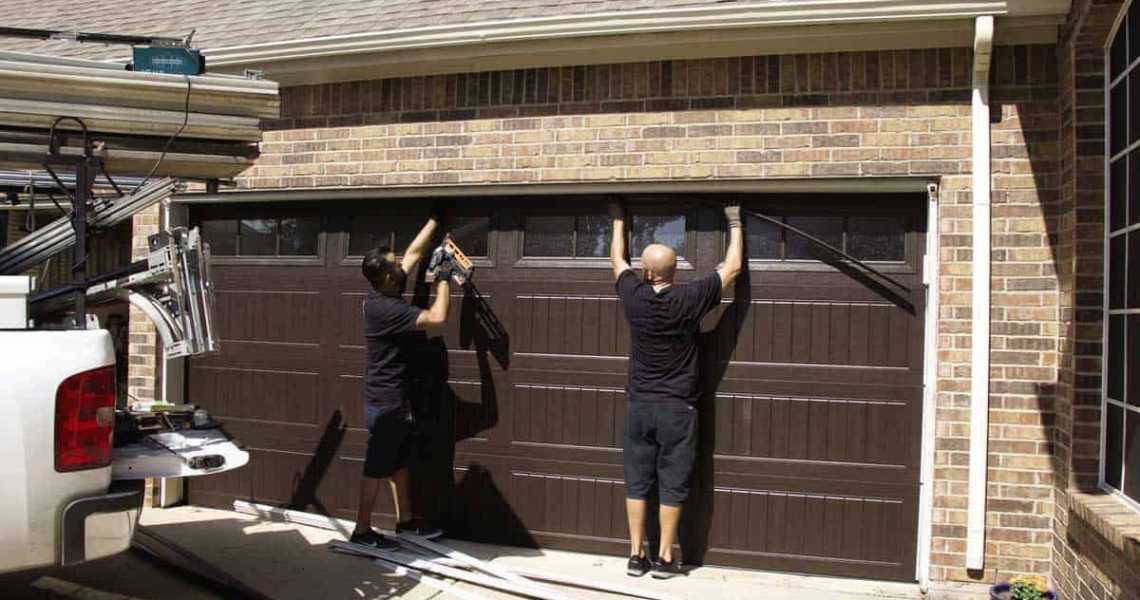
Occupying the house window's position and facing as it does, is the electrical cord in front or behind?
in front

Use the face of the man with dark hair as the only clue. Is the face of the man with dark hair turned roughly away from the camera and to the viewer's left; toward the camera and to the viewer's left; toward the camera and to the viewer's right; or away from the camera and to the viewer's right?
away from the camera and to the viewer's right

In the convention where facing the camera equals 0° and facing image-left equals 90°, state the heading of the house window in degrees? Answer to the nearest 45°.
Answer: approximately 90°

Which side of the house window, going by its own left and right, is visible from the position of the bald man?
front

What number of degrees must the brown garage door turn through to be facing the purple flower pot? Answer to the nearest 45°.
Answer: approximately 45° to its left
